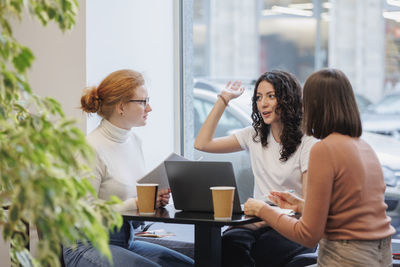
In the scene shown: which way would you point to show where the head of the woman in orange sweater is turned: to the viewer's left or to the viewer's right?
to the viewer's left

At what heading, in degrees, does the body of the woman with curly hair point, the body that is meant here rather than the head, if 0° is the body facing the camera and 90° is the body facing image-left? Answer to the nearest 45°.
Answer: approximately 45°

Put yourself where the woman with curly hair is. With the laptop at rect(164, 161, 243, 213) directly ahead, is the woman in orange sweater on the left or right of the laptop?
left

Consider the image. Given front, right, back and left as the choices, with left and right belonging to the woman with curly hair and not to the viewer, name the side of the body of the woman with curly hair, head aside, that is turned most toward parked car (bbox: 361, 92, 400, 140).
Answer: back

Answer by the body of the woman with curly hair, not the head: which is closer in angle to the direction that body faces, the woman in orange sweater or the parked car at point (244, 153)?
the woman in orange sweater
